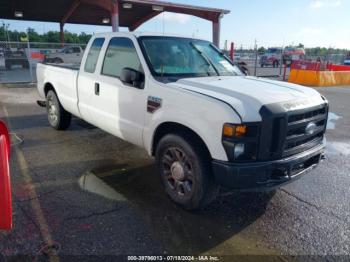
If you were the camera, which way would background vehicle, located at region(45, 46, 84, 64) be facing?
facing to the left of the viewer

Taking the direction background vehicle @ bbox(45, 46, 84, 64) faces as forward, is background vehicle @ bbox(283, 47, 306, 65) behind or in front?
behind

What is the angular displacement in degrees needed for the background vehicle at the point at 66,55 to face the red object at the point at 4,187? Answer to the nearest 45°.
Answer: approximately 90° to its left

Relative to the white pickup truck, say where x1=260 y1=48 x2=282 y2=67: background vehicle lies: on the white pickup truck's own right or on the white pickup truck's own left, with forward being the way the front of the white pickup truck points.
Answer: on the white pickup truck's own left

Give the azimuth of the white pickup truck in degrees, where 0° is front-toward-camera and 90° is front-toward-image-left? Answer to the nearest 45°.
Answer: approximately 315°

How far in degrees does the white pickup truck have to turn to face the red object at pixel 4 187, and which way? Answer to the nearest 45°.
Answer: approximately 90° to its right

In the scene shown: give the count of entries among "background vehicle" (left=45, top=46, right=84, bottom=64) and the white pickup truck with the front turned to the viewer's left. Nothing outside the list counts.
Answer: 1

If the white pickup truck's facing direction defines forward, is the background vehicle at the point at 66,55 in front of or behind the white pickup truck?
behind
